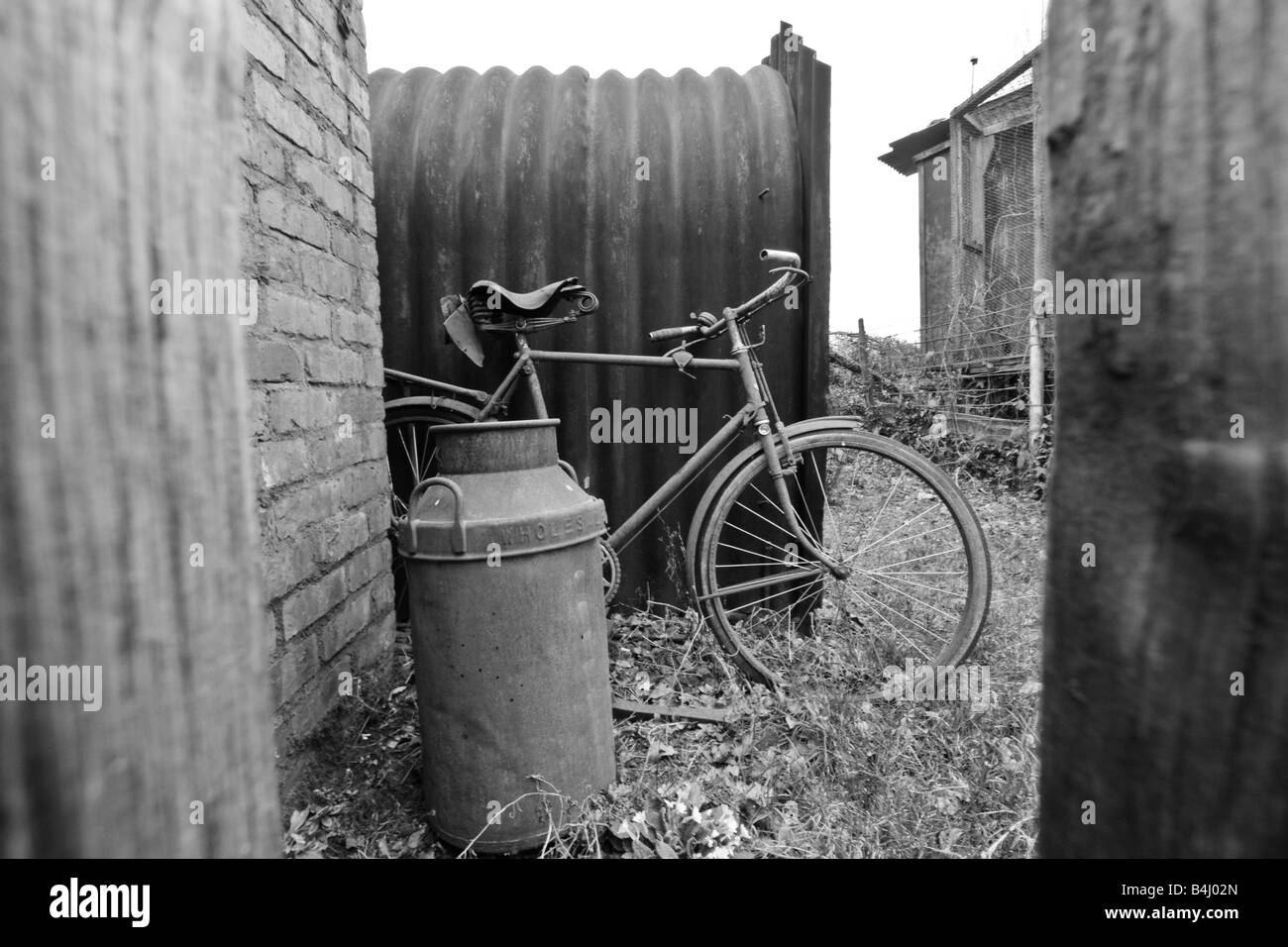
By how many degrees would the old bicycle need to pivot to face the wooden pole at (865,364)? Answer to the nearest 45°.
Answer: approximately 90° to its left

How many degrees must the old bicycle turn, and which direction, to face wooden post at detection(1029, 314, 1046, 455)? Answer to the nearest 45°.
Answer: approximately 45° to its left

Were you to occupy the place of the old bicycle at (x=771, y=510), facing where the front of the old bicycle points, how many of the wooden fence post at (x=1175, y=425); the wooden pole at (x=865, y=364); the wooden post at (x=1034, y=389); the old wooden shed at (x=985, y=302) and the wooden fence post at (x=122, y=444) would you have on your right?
2

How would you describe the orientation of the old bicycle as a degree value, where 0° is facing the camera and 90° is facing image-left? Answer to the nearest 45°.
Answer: approximately 270°

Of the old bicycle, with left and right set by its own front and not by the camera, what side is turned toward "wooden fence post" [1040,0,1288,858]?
right

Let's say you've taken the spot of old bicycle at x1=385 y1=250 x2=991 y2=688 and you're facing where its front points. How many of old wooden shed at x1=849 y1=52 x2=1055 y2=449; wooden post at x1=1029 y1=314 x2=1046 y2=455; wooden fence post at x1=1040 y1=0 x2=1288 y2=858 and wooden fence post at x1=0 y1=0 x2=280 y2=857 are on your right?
2

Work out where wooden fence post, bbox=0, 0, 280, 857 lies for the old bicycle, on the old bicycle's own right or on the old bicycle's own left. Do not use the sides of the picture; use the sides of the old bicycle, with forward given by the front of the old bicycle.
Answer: on the old bicycle's own right

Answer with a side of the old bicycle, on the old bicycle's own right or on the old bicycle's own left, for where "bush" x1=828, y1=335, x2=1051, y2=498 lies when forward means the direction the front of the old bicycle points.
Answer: on the old bicycle's own left

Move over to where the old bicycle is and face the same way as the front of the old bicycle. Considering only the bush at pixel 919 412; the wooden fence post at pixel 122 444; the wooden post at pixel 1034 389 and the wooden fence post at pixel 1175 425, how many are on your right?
2
